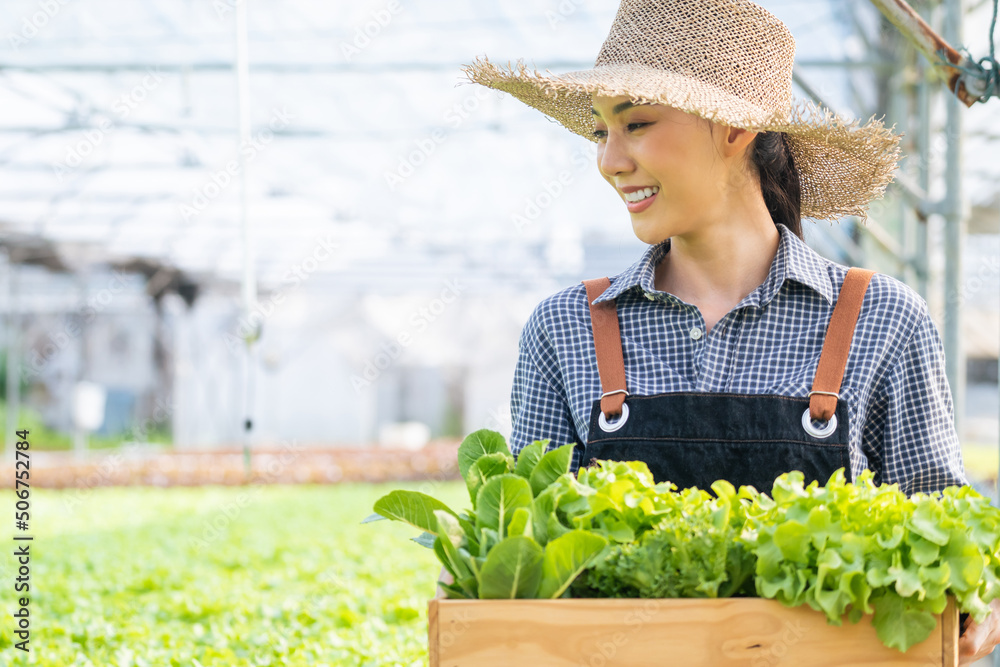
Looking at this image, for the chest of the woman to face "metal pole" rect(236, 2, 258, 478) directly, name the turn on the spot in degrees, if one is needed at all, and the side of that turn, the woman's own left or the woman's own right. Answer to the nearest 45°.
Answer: approximately 135° to the woman's own right

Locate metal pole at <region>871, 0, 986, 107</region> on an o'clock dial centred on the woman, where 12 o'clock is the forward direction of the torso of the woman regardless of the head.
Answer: The metal pole is roughly at 7 o'clock from the woman.

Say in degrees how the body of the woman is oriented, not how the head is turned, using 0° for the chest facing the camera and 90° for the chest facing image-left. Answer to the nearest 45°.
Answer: approximately 0°

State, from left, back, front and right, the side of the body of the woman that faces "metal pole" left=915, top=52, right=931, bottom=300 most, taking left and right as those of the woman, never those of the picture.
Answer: back

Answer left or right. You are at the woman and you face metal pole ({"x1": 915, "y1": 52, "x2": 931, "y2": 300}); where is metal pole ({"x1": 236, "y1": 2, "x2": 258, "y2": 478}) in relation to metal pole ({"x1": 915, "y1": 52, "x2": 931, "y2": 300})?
left
